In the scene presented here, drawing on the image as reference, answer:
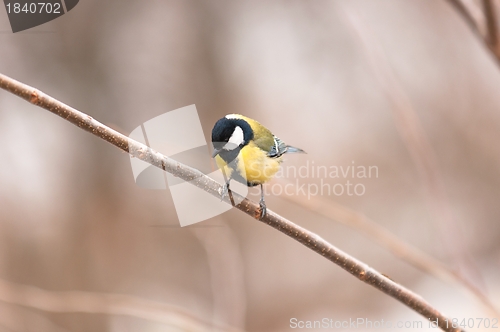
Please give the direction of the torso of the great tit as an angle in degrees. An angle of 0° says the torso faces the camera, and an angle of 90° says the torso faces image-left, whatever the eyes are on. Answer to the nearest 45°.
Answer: approximately 45°
